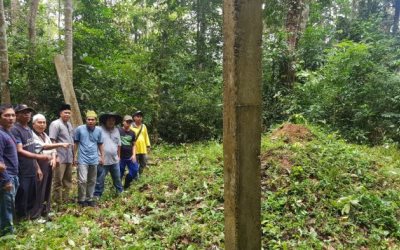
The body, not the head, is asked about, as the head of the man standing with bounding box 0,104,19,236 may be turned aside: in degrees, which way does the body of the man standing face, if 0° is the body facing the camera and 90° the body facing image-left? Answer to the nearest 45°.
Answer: approximately 315°

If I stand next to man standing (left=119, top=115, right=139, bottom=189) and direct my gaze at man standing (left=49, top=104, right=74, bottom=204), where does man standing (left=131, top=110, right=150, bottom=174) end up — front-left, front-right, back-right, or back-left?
back-right

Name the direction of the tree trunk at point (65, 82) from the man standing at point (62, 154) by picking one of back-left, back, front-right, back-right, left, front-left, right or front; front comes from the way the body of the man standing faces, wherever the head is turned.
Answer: back-left

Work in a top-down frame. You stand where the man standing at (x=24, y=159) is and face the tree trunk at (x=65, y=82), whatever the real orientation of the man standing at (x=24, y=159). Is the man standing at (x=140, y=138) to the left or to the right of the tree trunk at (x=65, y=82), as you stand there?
right

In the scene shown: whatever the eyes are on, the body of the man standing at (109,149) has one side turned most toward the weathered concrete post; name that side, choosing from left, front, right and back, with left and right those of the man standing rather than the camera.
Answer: front

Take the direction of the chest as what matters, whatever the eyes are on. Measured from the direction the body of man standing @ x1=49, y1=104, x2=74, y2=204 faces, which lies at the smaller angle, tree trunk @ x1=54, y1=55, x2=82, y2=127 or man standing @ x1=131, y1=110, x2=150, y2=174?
the man standing

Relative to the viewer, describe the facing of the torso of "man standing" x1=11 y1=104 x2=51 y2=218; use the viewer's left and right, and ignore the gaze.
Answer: facing the viewer and to the right of the viewer

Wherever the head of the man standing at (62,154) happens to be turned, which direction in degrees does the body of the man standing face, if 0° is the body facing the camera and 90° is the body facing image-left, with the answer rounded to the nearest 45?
approximately 315°

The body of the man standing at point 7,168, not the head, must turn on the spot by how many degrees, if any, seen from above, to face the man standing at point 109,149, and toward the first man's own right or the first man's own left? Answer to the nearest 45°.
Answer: approximately 90° to the first man's own left
